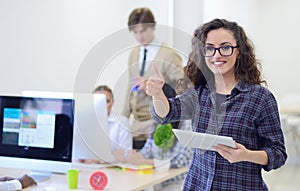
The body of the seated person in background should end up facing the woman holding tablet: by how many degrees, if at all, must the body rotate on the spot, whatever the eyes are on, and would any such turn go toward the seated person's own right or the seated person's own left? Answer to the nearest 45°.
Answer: approximately 90° to the seated person's own left

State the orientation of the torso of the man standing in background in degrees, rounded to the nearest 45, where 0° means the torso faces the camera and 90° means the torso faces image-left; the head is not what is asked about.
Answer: approximately 45°

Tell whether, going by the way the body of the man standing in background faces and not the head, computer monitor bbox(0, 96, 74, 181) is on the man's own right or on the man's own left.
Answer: on the man's own right

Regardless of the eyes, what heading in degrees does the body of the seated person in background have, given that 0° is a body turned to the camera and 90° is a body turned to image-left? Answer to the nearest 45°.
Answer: approximately 45°
